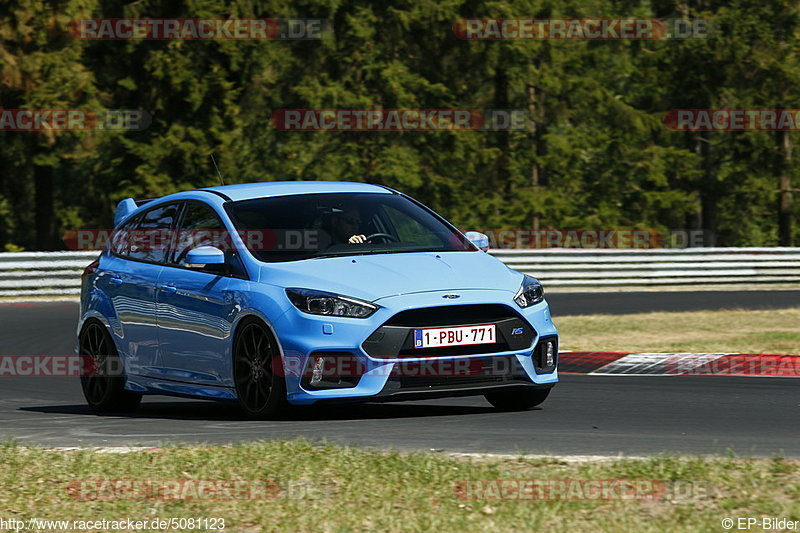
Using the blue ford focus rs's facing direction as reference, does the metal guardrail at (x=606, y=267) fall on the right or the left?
on its left

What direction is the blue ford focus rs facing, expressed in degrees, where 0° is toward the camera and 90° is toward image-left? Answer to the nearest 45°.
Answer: approximately 315°
